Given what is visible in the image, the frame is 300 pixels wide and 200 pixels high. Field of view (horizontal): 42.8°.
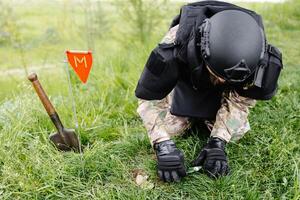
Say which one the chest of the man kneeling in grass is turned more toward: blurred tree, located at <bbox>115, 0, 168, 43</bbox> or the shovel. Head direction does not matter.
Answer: the shovel

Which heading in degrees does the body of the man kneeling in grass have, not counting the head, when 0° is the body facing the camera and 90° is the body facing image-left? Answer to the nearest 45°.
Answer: approximately 0°

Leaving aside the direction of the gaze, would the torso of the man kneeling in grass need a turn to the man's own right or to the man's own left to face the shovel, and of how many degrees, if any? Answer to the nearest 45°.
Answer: approximately 90° to the man's own right
